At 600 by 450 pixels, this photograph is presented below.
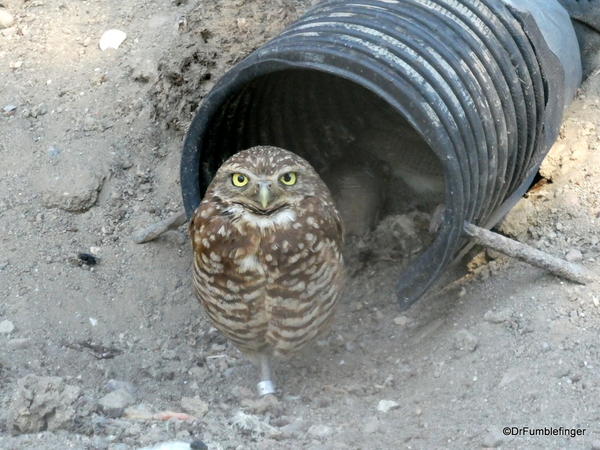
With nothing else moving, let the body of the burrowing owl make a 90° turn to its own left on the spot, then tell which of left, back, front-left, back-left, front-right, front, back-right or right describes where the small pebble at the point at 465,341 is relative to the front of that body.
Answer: front

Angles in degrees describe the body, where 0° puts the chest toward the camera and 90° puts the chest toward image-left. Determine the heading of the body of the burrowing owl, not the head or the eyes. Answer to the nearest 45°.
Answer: approximately 0°

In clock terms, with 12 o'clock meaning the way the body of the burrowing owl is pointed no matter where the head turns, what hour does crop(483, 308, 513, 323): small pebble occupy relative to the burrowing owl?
The small pebble is roughly at 9 o'clock from the burrowing owl.

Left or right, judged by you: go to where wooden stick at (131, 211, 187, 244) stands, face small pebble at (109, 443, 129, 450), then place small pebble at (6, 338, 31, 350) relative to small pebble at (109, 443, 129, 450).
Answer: right

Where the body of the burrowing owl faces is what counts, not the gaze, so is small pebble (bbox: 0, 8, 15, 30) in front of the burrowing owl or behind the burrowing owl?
behind

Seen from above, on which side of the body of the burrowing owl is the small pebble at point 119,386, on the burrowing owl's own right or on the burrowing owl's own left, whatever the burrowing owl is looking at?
on the burrowing owl's own right

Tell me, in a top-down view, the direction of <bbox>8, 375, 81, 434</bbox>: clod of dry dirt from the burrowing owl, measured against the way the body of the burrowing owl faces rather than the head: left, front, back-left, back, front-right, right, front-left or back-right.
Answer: front-right

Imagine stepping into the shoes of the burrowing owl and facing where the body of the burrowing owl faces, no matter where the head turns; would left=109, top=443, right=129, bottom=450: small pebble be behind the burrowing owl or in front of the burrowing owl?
in front

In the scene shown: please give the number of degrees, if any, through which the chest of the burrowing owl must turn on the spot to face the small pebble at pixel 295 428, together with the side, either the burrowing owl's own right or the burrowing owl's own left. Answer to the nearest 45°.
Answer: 0° — it already faces it

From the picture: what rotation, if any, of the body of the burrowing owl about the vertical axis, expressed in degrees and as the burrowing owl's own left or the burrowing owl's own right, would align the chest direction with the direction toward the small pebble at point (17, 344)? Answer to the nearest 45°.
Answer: approximately 90° to the burrowing owl's own right
